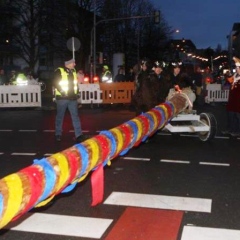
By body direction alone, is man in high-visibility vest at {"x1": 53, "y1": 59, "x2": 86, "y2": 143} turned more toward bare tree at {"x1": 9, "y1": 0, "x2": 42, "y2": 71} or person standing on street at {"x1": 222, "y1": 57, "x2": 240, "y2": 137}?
the person standing on street

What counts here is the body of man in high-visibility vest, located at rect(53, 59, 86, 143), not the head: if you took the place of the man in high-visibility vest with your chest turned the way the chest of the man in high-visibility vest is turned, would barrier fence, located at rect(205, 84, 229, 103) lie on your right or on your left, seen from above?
on your left

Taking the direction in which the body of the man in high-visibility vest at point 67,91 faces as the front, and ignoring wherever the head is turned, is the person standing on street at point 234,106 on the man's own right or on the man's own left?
on the man's own left

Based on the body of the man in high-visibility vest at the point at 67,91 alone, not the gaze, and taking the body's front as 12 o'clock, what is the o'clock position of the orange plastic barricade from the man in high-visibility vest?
The orange plastic barricade is roughly at 8 o'clock from the man in high-visibility vest.

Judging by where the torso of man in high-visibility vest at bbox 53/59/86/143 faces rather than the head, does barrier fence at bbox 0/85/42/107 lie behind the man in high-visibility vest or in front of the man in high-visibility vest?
behind

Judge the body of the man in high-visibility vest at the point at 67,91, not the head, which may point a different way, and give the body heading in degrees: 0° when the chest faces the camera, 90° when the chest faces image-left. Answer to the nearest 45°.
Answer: approximately 315°
